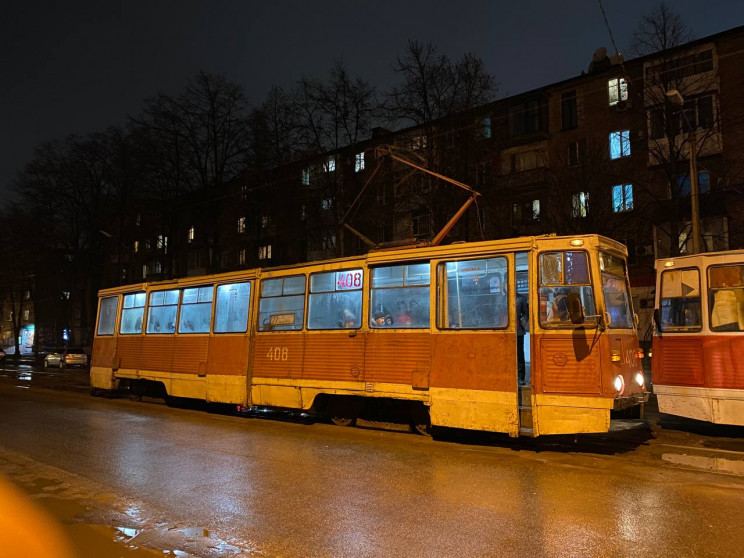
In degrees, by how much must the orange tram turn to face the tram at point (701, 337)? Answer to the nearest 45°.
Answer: approximately 45° to its left

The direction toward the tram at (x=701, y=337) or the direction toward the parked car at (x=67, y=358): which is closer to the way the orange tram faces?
the tram

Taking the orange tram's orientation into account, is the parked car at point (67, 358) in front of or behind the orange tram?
behind

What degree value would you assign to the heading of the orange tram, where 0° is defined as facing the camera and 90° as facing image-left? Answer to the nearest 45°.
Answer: approximately 315°
